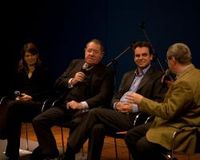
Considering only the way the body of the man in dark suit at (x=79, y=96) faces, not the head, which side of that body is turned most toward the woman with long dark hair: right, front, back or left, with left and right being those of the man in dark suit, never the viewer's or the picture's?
right

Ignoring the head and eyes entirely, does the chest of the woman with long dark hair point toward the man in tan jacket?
no

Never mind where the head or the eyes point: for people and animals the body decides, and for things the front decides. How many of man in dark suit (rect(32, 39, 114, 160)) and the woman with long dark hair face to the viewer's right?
0

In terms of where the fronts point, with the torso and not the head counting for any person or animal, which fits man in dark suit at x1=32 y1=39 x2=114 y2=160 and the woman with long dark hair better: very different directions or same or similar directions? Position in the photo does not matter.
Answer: same or similar directions

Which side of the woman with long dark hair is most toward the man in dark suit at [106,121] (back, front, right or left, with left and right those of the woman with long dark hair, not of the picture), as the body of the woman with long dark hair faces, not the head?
left

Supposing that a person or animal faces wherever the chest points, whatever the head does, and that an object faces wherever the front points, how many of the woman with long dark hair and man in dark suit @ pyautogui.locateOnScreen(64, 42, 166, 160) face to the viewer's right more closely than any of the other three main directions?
0

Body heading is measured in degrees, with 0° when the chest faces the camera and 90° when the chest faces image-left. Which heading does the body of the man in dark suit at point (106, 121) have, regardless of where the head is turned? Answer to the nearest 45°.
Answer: approximately 45°

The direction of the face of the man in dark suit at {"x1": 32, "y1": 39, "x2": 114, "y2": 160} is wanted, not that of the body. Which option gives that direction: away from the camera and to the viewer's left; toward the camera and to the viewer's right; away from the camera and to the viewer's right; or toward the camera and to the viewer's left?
toward the camera and to the viewer's right

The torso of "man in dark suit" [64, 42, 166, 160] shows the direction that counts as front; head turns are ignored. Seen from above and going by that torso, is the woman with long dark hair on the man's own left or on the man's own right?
on the man's own right

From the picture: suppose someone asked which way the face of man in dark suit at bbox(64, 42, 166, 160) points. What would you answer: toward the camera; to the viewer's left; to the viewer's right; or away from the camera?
toward the camera

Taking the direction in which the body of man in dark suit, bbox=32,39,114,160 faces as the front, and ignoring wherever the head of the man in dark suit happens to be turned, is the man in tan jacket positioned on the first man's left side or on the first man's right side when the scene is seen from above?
on the first man's left side

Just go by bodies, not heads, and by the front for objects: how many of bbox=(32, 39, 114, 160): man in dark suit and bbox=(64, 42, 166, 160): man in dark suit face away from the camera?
0

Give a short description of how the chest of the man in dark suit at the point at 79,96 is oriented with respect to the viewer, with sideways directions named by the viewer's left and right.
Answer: facing the viewer and to the left of the viewer

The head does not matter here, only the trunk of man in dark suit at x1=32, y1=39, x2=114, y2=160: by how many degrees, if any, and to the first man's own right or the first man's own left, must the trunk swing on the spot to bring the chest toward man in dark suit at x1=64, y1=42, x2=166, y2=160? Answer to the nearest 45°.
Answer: approximately 90° to the first man's own left

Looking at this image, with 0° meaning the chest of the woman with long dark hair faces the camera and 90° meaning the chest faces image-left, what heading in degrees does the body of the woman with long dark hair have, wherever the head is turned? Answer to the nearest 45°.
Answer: approximately 45°

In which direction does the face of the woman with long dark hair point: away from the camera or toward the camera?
toward the camera

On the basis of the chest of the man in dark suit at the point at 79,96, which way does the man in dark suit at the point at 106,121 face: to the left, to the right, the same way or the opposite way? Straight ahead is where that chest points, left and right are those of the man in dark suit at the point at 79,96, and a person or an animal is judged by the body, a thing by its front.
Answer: the same way
